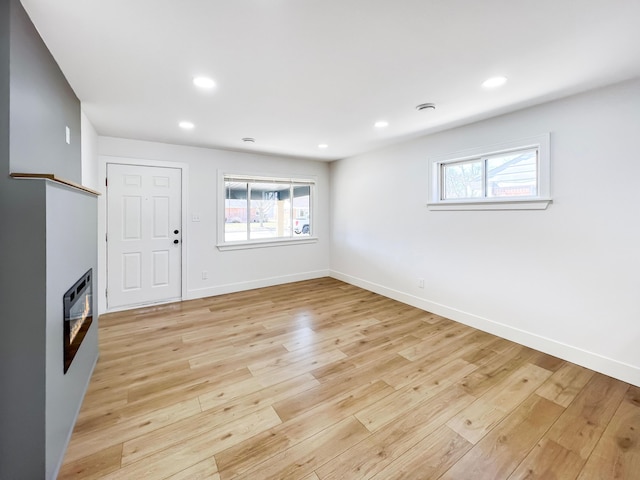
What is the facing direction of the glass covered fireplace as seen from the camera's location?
facing to the right of the viewer

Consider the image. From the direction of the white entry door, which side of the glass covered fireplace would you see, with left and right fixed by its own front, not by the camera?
left

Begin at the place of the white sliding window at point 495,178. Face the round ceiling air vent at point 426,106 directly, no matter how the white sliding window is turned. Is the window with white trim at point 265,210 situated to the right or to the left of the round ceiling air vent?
right

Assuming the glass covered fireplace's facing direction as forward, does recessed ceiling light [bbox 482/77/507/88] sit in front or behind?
in front

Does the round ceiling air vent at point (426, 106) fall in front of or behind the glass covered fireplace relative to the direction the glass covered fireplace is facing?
in front

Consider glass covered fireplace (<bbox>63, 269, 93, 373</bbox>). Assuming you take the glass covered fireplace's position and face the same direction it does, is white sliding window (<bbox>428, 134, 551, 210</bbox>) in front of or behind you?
in front
